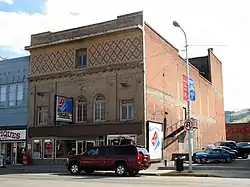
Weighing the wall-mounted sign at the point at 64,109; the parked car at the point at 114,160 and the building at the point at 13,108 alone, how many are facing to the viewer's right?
0

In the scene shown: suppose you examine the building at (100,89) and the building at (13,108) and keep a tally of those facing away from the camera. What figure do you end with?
0

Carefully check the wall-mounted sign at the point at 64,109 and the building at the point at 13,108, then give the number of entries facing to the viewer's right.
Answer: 0

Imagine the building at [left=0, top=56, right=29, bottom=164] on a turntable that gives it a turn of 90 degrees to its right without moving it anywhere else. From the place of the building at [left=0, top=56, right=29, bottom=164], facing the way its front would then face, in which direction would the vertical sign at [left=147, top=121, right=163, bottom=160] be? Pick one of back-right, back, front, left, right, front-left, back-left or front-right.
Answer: back

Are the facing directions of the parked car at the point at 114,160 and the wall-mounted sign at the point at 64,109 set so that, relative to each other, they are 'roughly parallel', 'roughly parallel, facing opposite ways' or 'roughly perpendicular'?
roughly perpendicular

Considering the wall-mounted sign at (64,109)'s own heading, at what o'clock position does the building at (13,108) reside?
The building is roughly at 3 o'clock from the wall-mounted sign.

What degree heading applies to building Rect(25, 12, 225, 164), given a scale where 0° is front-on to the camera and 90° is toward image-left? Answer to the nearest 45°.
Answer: approximately 45°

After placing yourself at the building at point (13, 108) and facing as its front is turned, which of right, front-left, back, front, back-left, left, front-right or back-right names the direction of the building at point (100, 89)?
left

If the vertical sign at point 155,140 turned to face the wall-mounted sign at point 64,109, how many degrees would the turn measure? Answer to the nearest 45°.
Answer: approximately 135° to its right

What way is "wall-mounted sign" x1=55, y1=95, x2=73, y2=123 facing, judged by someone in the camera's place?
facing the viewer and to the left of the viewer

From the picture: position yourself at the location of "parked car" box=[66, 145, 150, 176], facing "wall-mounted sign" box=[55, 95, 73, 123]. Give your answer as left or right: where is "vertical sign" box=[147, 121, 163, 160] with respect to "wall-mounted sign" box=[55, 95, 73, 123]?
right

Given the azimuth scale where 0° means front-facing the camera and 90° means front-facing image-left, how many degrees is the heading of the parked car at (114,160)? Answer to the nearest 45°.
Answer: approximately 135°
